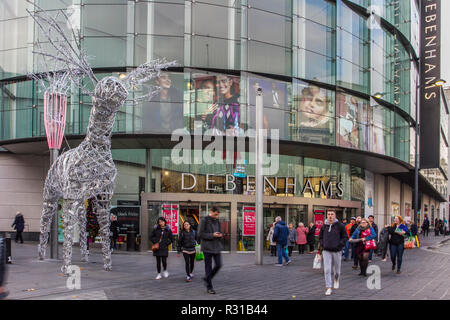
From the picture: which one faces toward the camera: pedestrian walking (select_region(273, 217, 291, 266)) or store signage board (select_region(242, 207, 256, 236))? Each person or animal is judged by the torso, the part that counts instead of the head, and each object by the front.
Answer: the store signage board

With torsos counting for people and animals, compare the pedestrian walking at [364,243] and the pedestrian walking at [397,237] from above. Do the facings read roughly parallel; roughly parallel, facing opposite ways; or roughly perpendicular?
roughly parallel

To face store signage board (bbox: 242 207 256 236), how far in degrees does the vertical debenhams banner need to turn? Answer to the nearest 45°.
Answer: approximately 45° to its right

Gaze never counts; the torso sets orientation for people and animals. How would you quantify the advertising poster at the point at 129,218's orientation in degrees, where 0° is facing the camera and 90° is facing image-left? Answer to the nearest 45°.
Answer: approximately 0°

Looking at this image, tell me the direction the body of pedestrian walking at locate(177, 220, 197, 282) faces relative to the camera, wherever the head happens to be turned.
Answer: toward the camera

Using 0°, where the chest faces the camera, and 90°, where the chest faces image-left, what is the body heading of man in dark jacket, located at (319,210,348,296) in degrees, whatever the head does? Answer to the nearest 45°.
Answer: approximately 0°

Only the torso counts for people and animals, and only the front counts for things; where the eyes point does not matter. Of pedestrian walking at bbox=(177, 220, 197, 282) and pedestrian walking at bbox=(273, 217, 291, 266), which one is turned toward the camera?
pedestrian walking at bbox=(177, 220, 197, 282)

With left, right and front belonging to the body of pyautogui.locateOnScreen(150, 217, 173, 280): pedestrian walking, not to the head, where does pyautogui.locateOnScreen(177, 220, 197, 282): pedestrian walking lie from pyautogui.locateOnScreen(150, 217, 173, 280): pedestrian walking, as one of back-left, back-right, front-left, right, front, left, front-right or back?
front-left

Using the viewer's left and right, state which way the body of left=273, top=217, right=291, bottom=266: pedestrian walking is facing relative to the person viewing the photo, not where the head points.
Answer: facing away from the viewer and to the left of the viewer

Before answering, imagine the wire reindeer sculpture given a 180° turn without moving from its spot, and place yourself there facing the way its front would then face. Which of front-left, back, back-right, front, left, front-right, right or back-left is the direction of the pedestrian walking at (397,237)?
back-right

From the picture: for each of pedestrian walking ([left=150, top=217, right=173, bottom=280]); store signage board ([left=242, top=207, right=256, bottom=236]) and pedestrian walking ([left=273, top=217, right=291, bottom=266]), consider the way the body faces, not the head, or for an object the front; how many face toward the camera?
2

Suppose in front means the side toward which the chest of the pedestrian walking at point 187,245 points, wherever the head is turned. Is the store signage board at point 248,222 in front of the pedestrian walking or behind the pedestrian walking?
behind

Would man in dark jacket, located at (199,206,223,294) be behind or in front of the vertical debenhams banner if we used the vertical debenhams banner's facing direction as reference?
in front

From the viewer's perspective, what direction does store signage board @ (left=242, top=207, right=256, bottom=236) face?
toward the camera

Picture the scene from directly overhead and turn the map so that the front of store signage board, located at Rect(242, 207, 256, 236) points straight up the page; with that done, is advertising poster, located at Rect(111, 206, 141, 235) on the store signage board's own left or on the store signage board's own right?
on the store signage board's own right
